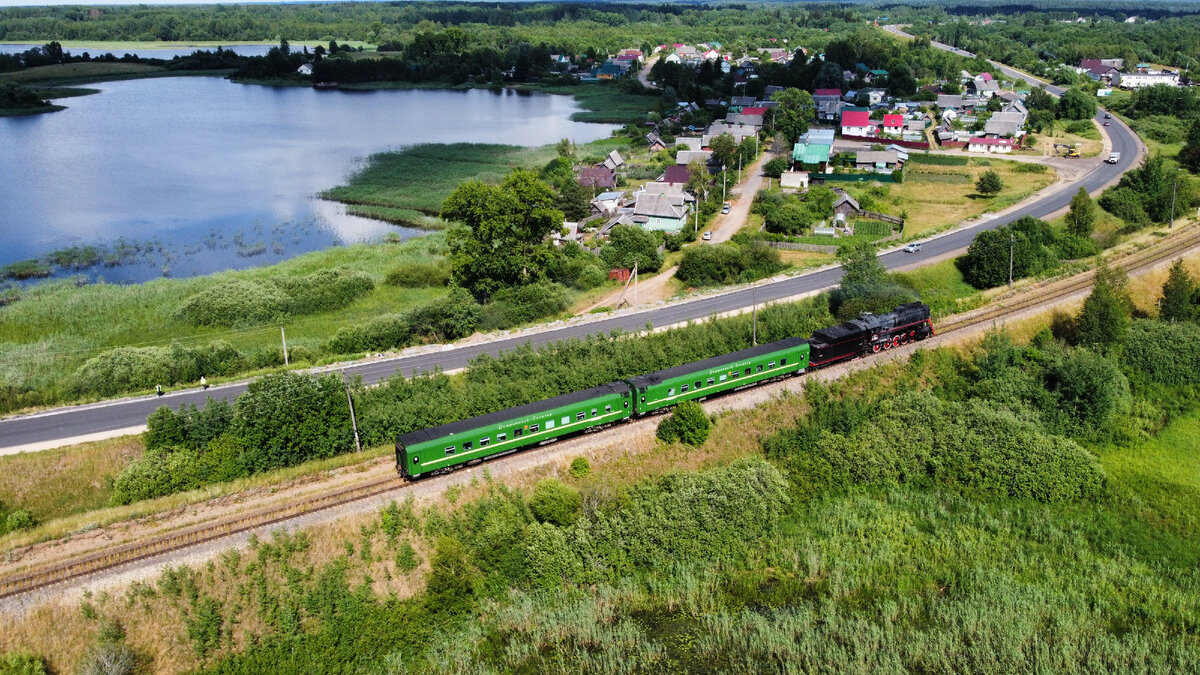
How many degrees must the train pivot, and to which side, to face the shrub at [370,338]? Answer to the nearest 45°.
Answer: approximately 90° to its left

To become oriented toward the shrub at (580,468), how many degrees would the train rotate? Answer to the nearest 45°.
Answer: approximately 180°

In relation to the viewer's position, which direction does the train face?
facing away from the viewer and to the right of the viewer

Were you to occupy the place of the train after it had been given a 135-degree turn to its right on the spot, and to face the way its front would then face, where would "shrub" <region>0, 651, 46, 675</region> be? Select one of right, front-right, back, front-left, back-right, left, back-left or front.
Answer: front-right

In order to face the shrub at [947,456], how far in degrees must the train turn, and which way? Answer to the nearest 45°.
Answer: approximately 45° to its right

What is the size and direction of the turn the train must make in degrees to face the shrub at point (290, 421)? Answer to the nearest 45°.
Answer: approximately 135° to its left
